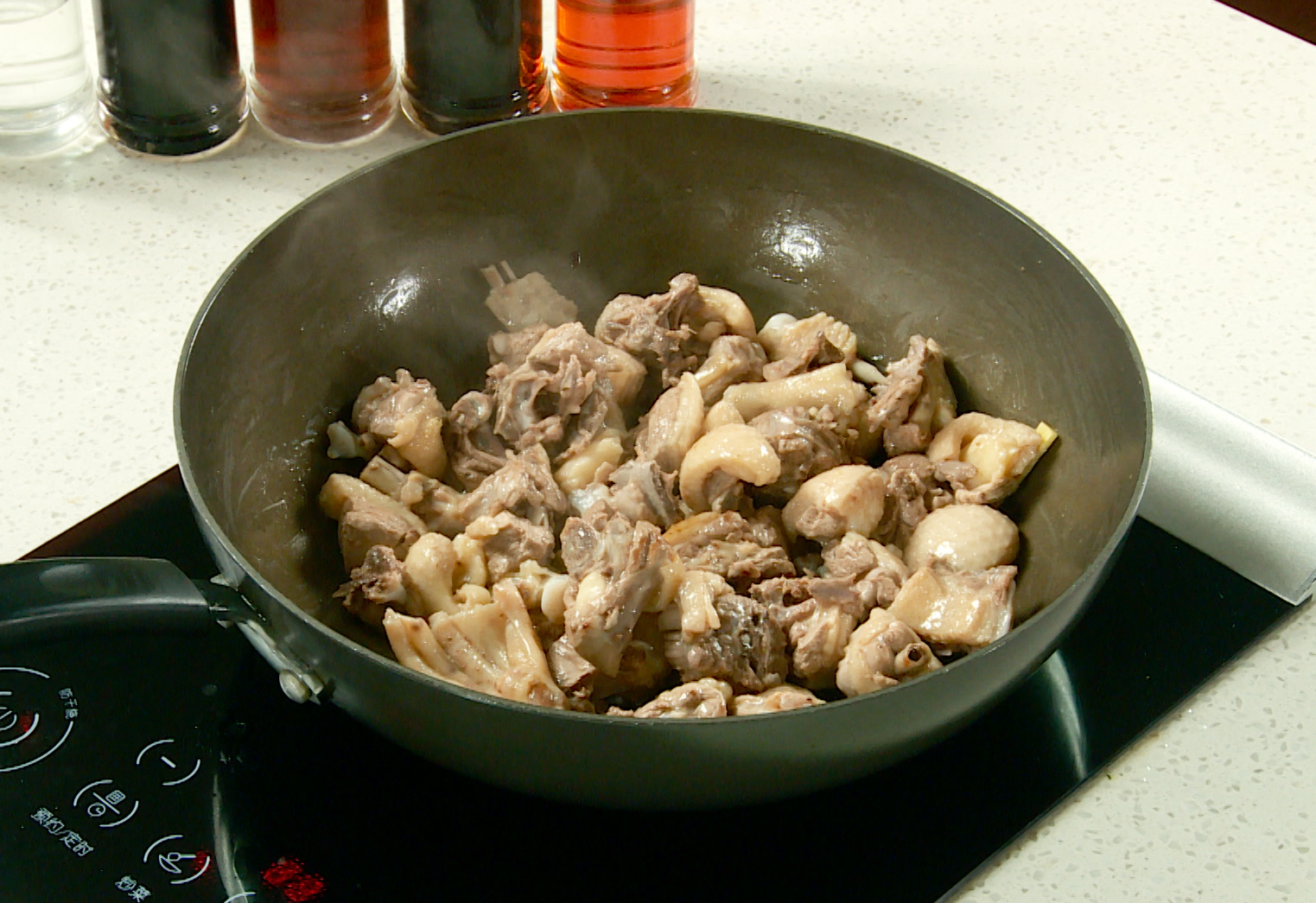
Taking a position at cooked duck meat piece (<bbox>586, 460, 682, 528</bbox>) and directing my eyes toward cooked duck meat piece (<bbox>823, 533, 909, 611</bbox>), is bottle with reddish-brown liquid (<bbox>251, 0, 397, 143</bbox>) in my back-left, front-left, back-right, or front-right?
back-left

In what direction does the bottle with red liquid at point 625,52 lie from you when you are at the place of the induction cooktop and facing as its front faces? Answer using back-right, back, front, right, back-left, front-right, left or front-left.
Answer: back-right

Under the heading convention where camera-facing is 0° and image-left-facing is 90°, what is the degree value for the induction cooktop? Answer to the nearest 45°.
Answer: approximately 45°
